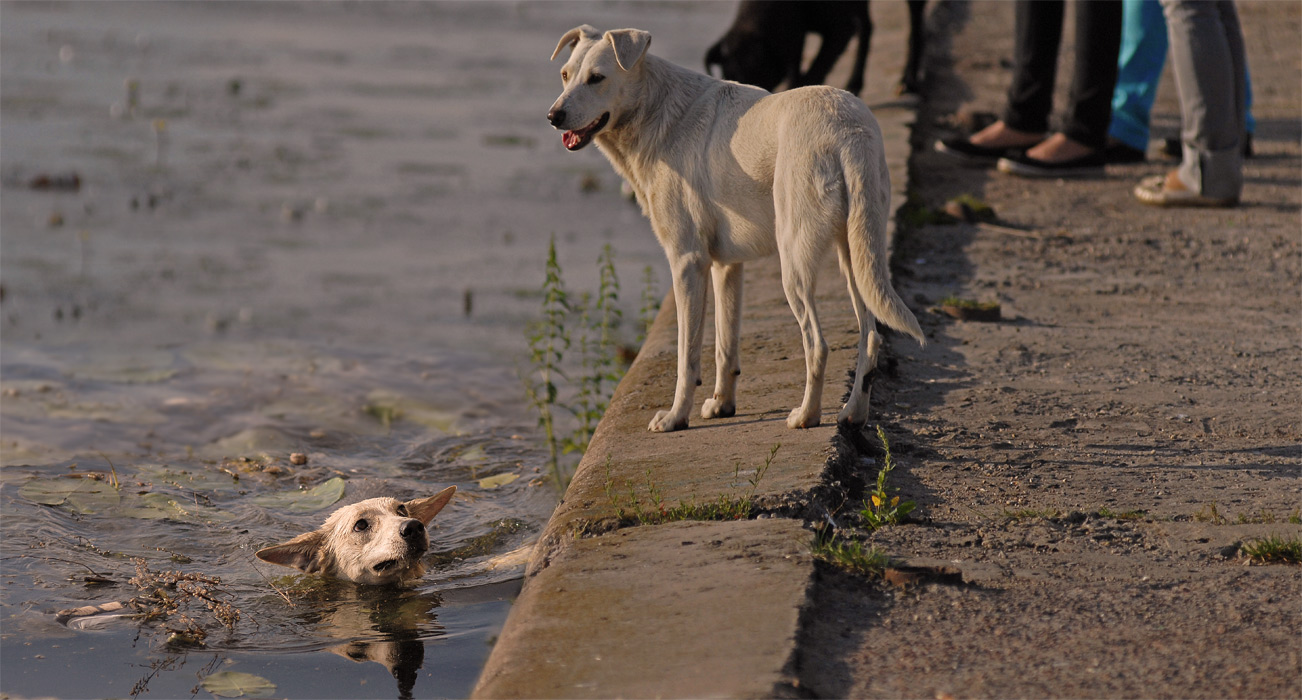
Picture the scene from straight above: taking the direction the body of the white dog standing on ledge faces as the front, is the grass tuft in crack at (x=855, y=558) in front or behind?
behind

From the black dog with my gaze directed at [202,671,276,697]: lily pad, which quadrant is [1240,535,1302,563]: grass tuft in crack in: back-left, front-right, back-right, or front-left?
front-left

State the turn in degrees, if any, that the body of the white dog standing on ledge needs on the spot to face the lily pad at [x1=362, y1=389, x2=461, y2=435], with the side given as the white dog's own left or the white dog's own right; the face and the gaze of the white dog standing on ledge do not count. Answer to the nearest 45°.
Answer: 0° — it already faces it

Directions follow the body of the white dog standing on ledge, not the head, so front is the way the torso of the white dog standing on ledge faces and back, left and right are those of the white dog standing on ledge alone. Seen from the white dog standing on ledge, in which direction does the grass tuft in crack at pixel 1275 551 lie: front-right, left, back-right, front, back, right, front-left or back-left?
back

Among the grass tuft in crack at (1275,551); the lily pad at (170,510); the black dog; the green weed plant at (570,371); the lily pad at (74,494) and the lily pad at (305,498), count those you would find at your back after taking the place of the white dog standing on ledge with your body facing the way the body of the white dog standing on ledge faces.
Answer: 1

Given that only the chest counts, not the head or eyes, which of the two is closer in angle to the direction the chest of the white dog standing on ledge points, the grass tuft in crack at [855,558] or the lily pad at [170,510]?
the lily pad

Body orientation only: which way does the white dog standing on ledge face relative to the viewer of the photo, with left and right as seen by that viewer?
facing away from the viewer and to the left of the viewer

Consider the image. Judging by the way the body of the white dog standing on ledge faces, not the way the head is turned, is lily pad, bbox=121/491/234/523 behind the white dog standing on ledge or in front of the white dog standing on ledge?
in front
